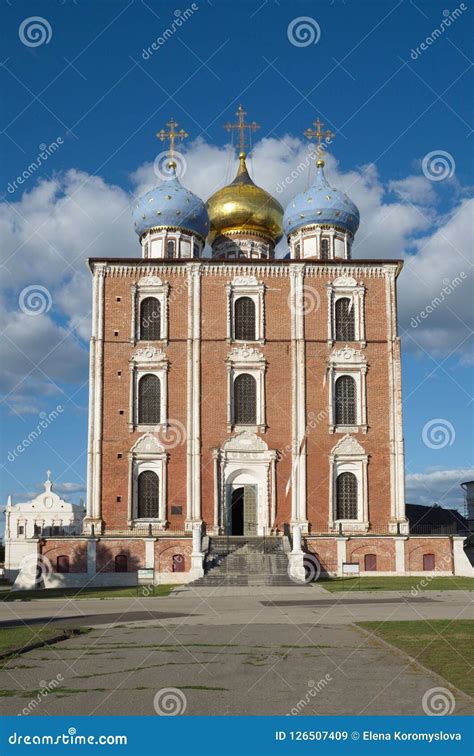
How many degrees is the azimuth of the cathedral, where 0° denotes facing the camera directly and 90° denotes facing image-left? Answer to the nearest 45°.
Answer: approximately 0°
